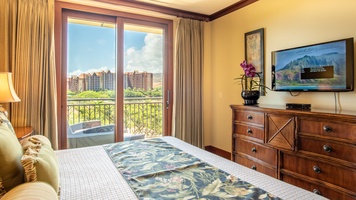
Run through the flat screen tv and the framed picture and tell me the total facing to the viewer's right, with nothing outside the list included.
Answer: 0

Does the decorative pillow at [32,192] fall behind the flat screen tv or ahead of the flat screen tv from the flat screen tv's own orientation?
ahead

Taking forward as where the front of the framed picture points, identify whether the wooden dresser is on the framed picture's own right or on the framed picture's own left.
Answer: on the framed picture's own left

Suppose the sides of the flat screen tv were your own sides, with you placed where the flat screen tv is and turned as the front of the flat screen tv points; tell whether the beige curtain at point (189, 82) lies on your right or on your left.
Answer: on your right

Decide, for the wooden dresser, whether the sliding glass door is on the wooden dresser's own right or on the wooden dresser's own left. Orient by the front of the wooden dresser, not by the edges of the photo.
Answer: on the wooden dresser's own right

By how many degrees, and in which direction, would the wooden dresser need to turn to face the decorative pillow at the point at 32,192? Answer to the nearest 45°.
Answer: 0° — it already faces it

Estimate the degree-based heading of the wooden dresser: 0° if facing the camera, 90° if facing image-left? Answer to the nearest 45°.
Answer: approximately 45°

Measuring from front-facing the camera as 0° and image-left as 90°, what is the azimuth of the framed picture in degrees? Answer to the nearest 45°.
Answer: approximately 45°

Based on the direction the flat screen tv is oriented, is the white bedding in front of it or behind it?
in front
